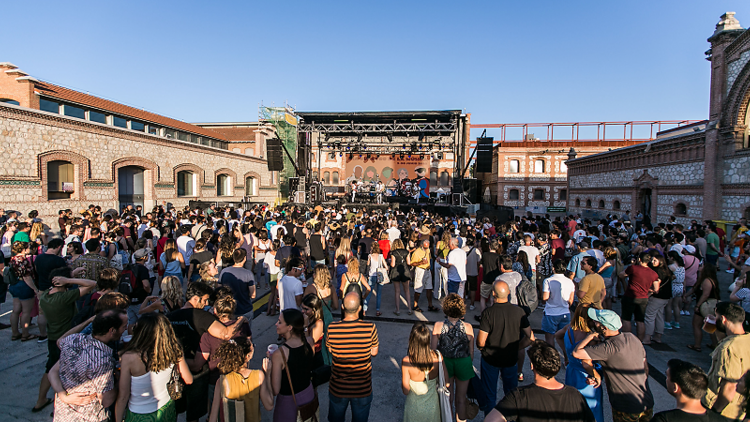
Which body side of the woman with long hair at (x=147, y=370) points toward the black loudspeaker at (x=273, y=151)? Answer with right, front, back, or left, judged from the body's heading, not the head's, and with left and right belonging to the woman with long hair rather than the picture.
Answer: front

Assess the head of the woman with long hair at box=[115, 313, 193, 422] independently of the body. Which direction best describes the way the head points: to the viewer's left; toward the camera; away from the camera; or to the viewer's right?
away from the camera

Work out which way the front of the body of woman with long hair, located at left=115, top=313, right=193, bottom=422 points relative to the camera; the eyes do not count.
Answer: away from the camera

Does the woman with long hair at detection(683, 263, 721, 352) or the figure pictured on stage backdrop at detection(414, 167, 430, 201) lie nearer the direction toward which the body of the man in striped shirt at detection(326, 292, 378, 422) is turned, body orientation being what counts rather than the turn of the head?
the figure pictured on stage backdrop

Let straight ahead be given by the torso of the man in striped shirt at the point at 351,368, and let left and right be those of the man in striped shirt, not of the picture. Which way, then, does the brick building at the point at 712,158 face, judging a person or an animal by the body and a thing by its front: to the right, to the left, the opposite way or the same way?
to the left

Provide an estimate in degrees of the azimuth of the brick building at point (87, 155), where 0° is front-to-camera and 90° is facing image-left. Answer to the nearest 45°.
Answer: approximately 315°

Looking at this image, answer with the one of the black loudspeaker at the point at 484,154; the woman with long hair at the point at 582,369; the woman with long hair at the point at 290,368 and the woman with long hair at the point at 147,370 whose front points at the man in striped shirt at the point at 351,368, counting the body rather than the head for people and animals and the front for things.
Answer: the black loudspeaker

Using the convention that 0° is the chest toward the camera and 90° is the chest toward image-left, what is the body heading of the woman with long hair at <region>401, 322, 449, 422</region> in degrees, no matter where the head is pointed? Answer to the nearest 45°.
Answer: approximately 180°

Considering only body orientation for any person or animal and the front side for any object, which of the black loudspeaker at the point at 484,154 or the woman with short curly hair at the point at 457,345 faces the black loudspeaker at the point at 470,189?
the woman with short curly hair

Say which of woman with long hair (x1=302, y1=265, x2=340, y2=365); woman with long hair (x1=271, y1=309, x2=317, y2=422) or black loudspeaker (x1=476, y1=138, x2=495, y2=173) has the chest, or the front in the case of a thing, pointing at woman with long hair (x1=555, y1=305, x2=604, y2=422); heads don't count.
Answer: the black loudspeaker

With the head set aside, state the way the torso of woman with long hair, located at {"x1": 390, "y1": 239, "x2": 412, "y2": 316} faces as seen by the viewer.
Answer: away from the camera

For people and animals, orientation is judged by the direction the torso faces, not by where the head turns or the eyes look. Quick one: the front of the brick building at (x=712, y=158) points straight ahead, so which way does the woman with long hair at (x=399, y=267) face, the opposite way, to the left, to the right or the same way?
to the right

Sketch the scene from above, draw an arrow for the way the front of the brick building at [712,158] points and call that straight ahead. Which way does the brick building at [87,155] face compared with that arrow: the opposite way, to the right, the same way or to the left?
the opposite way

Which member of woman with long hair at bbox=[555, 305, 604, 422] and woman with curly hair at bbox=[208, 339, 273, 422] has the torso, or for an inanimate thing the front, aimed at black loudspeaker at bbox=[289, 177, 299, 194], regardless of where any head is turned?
woman with curly hair at bbox=[208, 339, 273, 422]

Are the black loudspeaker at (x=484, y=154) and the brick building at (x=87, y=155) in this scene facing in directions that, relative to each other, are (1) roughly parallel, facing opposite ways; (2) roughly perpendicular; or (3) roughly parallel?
roughly perpendicular

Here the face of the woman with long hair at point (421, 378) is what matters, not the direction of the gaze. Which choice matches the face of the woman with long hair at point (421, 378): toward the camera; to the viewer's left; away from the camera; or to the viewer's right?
away from the camera

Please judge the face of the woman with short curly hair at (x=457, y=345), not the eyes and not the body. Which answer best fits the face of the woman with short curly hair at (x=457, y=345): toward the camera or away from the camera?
away from the camera

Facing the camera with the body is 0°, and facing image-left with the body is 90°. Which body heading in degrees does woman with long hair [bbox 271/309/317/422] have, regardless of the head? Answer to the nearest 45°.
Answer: approximately 135°

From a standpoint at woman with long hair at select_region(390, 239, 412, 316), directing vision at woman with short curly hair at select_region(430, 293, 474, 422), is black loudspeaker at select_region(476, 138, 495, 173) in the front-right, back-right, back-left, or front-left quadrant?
back-left

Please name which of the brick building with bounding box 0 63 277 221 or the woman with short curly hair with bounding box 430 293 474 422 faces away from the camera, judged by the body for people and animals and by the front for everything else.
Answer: the woman with short curly hair

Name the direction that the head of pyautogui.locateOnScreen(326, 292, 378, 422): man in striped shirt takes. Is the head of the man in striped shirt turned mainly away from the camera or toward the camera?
away from the camera
